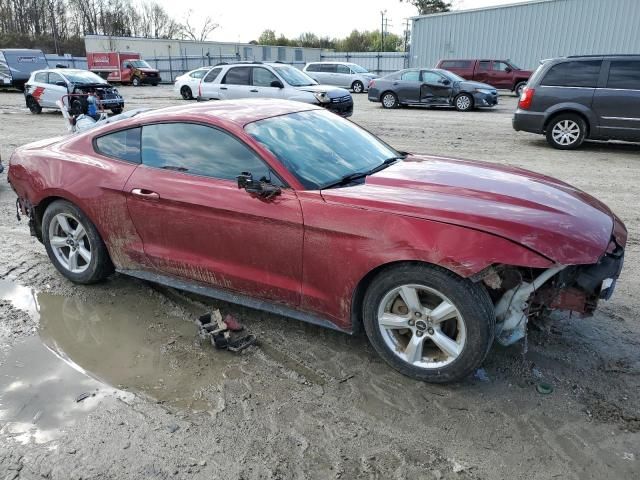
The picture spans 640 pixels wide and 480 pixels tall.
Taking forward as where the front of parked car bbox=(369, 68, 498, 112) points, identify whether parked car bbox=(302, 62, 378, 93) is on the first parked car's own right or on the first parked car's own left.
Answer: on the first parked car's own left

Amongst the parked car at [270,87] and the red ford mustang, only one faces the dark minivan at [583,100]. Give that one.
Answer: the parked car

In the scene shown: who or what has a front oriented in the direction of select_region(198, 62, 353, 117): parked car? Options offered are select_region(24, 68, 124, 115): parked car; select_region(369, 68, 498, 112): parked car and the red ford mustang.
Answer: select_region(24, 68, 124, 115): parked car

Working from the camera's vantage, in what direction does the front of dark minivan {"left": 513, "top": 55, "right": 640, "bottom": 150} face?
facing to the right of the viewer

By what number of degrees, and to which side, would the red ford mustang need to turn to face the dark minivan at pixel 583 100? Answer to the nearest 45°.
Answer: approximately 90° to its left

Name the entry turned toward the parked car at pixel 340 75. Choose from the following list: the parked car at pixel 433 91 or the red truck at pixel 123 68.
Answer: the red truck

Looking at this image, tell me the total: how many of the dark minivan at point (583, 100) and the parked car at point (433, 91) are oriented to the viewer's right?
2

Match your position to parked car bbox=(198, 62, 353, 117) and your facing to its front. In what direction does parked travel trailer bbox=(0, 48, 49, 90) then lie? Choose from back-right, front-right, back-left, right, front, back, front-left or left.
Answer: back

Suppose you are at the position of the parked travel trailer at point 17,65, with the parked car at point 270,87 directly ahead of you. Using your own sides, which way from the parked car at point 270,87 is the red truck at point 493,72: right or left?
left

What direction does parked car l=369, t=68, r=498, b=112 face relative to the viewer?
to the viewer's right

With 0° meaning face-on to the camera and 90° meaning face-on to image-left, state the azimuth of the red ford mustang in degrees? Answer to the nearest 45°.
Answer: approximately 315°

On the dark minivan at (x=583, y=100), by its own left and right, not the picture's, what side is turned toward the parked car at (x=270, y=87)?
back

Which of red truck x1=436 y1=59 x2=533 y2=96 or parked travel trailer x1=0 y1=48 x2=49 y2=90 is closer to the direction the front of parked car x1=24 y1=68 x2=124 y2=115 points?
the red truck

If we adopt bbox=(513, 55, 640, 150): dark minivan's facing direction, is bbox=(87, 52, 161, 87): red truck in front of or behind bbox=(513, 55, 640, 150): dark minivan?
behind
